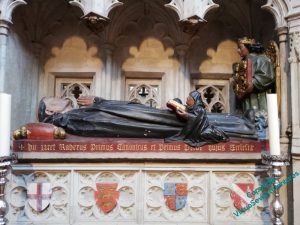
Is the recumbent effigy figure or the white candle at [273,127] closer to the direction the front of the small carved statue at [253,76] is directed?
the recumbent effigy figure

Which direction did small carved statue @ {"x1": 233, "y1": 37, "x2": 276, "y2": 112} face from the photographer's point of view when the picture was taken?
facing to the left of the viewer

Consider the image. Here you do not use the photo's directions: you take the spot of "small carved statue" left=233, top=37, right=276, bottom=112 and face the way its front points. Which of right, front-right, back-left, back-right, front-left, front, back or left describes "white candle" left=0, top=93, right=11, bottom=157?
front-left

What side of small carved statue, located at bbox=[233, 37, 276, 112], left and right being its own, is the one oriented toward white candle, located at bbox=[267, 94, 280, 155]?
left

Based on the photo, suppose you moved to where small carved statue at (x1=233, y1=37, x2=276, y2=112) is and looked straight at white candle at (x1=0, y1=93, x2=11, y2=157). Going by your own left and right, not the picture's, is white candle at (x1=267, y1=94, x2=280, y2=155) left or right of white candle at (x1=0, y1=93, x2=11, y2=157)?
left
